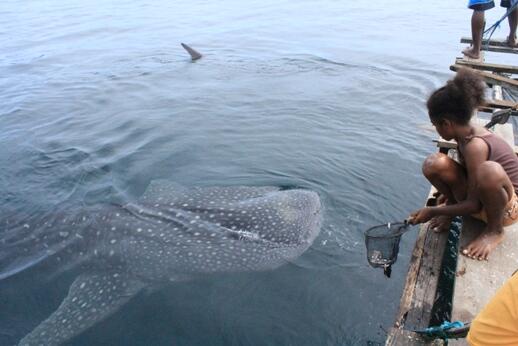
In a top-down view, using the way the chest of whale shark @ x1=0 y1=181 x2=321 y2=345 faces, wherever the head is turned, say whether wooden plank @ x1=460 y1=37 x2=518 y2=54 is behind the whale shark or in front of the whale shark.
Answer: in front

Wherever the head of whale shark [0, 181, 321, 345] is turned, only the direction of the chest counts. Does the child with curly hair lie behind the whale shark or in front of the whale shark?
in front

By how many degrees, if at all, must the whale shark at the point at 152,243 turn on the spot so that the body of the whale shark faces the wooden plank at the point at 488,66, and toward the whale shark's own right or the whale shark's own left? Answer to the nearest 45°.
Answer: approximately 45° to the whale shark's own left

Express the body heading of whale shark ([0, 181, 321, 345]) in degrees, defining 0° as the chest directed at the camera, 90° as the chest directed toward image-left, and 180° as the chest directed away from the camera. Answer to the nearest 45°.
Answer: approximately 270°

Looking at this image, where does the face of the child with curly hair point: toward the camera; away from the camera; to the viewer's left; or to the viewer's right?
to the viewer's left
